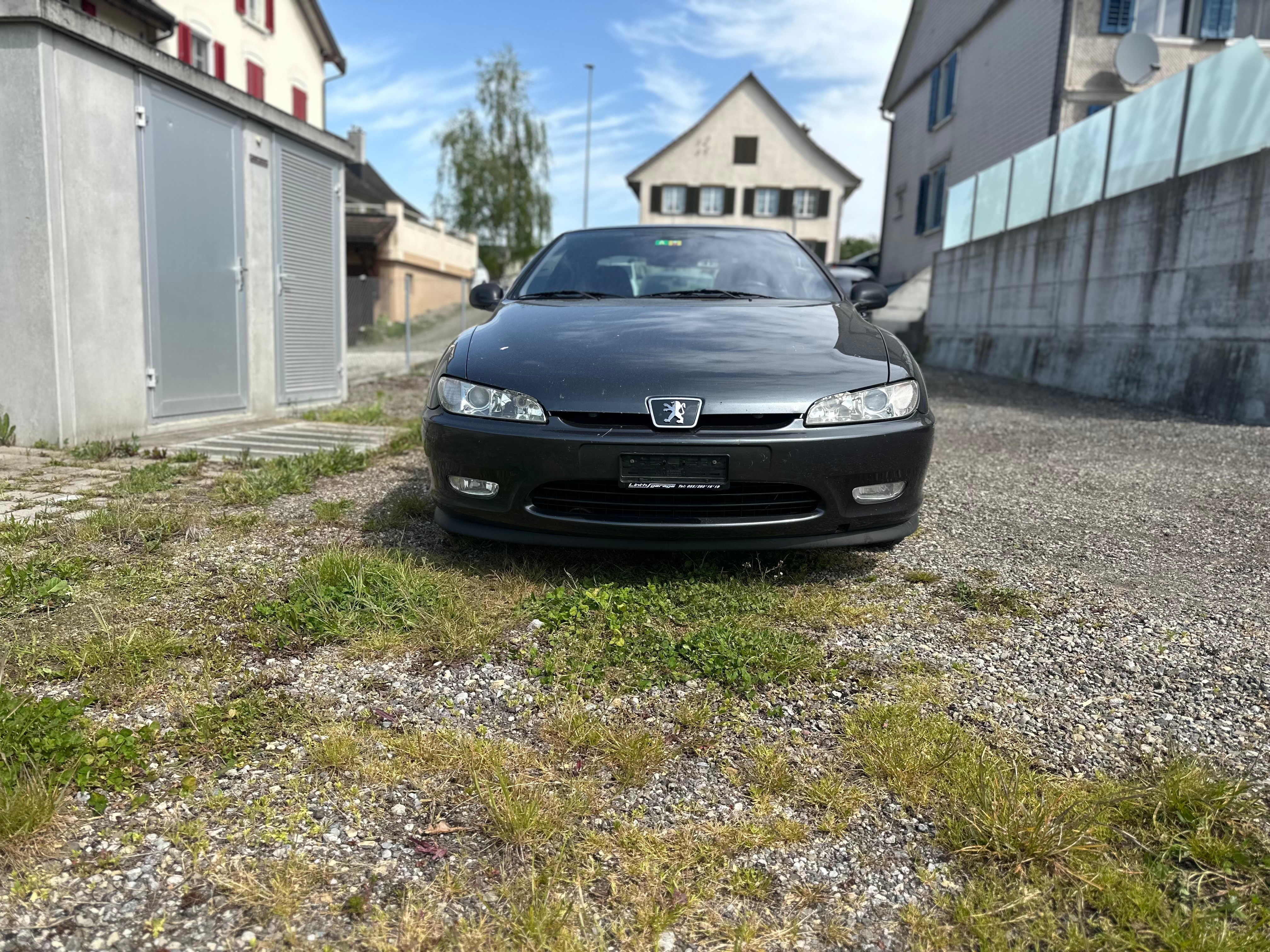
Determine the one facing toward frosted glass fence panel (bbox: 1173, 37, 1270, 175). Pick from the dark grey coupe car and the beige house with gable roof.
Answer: the beige house with gable roof

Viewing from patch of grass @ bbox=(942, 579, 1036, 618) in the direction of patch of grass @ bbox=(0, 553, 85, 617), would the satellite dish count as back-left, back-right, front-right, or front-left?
back-right

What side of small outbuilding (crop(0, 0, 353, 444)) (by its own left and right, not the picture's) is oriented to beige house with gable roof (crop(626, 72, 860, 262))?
left

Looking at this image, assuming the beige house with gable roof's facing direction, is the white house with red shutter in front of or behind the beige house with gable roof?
in front

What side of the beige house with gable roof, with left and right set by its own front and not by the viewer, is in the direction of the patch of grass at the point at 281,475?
front

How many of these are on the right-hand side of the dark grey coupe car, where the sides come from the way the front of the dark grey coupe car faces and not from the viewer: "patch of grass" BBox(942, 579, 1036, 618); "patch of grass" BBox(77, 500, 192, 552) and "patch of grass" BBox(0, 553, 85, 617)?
2

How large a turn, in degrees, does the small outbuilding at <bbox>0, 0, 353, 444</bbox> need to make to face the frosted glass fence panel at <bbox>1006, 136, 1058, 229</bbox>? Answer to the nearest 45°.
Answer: approximately 45° to its left

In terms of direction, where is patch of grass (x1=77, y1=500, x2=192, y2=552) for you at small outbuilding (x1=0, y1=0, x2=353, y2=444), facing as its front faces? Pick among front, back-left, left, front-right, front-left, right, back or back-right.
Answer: front-right

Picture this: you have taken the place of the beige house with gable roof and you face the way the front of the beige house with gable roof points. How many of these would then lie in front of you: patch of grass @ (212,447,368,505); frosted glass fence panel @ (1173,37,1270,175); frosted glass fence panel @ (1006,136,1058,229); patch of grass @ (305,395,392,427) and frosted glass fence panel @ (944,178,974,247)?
5

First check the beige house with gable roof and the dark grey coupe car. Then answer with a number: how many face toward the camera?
2

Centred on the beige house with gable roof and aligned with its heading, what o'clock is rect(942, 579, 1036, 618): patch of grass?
The patch of grass is roughly at 12 o'clock from the beige house with gable roof.

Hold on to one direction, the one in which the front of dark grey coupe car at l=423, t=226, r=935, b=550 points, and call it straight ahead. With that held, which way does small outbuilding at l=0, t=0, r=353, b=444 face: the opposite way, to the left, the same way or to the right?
to the left
